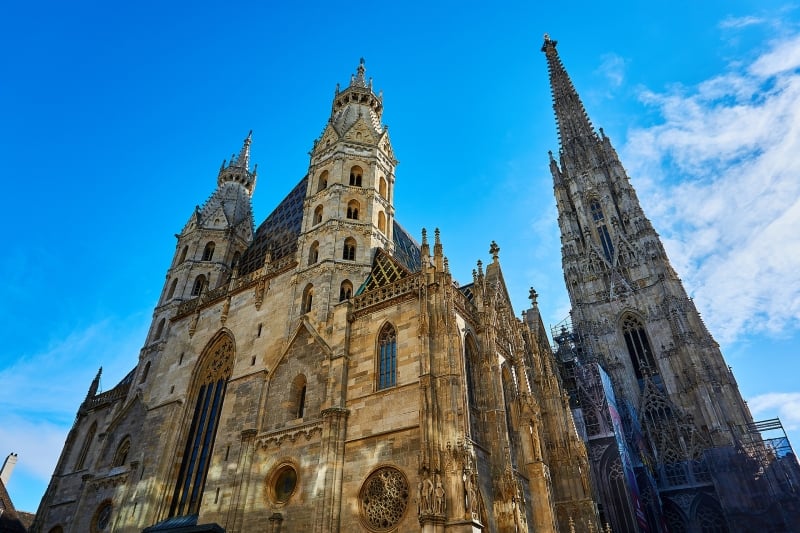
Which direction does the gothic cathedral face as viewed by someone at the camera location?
facing the viewer and to the left of the viewer
